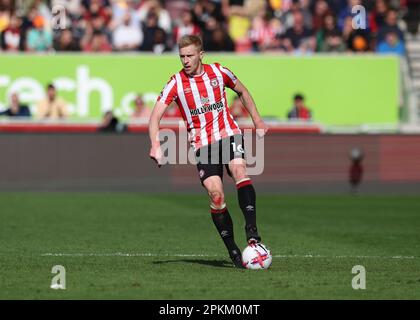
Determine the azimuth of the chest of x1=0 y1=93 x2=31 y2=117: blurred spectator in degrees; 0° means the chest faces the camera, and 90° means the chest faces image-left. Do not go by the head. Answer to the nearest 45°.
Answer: approximately 0°

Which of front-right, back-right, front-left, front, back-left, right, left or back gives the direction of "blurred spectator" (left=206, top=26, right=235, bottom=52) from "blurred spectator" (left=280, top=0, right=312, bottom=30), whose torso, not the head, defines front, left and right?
front-right

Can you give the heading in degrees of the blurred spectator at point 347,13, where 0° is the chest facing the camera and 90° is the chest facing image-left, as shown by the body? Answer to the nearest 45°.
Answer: approximately 0°

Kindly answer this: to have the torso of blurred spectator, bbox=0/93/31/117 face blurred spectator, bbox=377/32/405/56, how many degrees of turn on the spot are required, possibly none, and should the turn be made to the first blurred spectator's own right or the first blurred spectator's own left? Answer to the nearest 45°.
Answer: approximately 90° to the first blurred spectator's own left

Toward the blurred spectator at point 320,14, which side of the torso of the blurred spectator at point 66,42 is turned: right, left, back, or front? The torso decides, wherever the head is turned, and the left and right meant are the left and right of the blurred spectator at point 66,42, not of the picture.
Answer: left

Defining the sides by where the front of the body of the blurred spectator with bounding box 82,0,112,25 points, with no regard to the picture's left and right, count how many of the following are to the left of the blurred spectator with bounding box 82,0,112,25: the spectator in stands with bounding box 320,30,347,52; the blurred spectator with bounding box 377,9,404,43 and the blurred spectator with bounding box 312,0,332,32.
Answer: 3

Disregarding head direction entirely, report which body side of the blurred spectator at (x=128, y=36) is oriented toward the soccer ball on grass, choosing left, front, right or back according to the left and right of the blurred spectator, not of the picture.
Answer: front

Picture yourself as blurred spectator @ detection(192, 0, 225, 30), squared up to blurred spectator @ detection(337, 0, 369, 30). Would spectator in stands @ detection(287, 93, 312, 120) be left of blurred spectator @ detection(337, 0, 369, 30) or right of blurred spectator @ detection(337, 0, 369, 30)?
right
